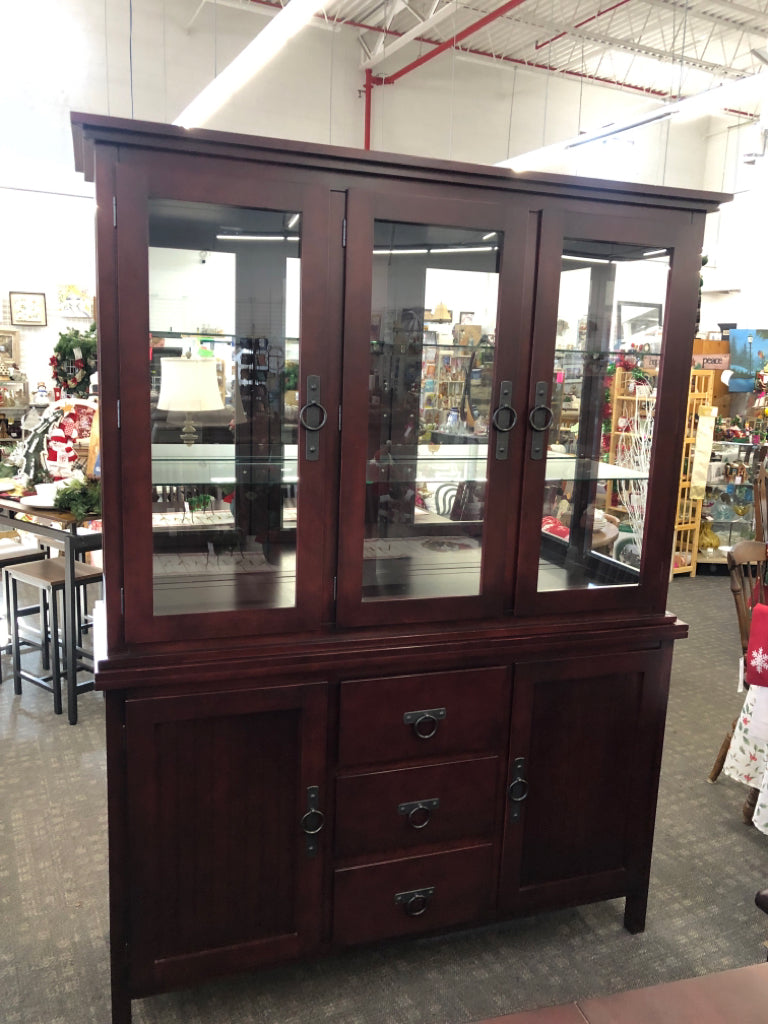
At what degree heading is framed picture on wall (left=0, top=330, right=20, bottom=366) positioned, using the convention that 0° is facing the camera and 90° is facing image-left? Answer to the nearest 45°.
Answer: approximately 0°

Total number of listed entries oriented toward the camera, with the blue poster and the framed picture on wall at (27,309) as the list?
2

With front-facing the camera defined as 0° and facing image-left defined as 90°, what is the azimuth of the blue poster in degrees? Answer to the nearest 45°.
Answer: approximately 0°

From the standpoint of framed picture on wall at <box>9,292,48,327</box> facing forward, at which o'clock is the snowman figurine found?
The snowman figurine is roughly at 12 o'clock from the framed picture on wall.

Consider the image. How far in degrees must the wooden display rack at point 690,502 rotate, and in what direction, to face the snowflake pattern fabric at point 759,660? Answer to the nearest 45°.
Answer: approximately 45° to its left

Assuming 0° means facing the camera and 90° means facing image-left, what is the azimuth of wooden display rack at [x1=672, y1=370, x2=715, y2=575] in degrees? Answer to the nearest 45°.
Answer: approximately 45°
